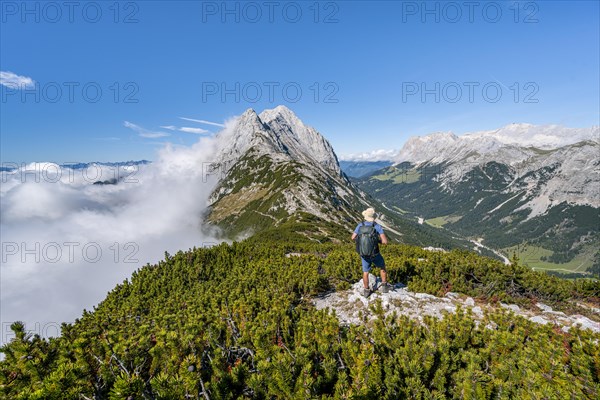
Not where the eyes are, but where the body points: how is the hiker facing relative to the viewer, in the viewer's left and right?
facing away from the viewer
